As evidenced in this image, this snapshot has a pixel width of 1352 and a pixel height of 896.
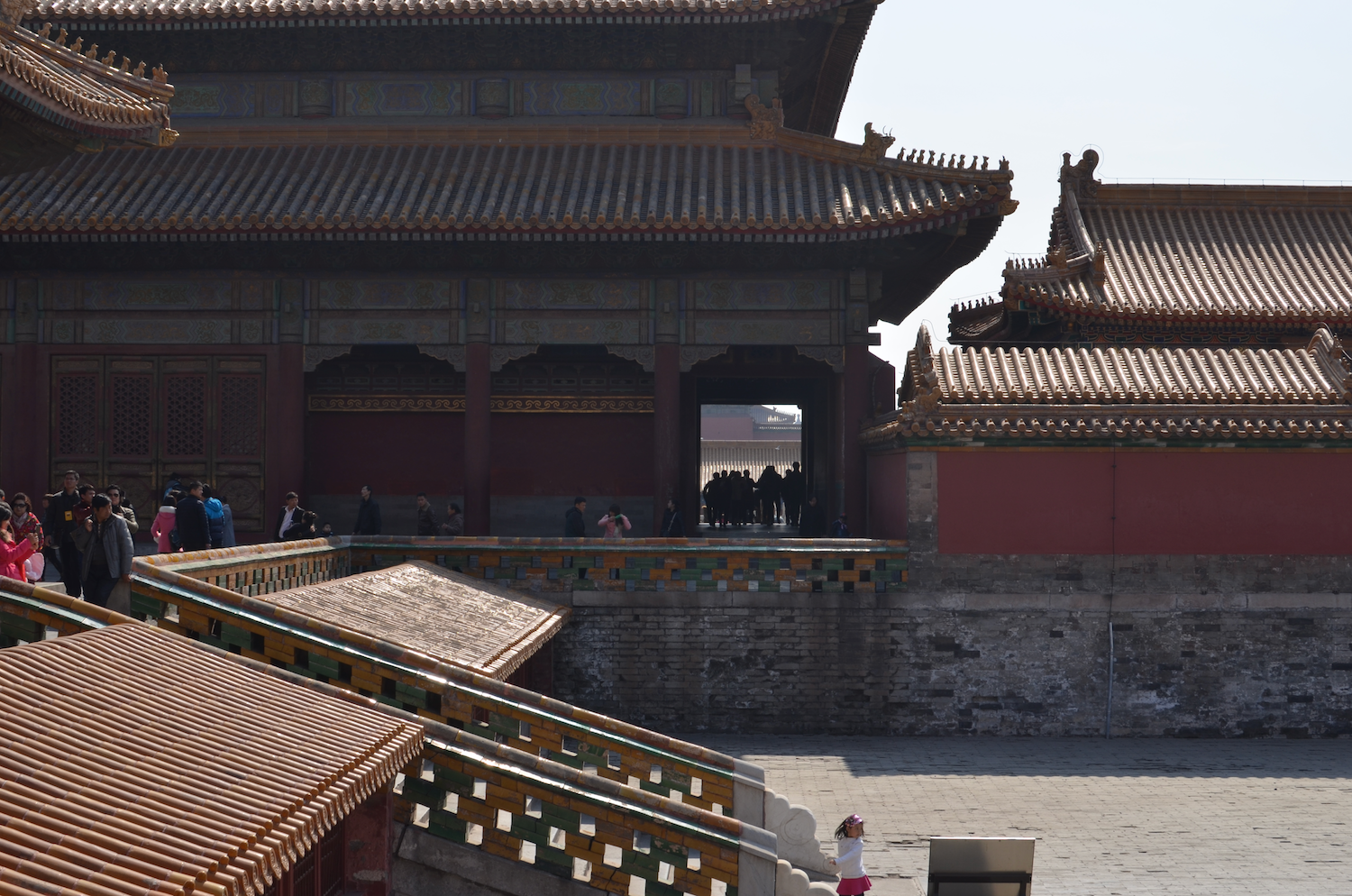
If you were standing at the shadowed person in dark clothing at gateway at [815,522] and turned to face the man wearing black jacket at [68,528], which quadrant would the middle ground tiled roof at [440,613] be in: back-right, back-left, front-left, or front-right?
front-left

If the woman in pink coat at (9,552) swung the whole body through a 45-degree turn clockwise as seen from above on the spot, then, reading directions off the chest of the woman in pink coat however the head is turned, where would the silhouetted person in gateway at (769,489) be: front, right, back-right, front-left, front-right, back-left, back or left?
left

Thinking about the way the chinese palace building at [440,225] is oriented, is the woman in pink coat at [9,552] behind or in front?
in front

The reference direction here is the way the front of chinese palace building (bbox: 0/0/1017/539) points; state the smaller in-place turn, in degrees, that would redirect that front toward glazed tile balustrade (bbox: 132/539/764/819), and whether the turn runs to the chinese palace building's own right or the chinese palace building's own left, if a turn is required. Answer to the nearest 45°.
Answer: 0° — it already faces it

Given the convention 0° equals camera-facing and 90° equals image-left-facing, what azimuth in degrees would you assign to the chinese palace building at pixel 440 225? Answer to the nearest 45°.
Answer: approximately 0°

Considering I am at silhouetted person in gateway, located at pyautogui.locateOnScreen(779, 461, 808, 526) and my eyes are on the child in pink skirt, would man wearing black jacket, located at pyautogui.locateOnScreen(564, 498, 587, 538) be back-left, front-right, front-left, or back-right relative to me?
front-right

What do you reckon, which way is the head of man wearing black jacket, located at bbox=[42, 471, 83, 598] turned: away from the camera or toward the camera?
toward the camera

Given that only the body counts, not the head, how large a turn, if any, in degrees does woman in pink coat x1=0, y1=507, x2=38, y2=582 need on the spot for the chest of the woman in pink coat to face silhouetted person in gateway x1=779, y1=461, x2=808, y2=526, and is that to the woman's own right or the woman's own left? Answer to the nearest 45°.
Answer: approximately 45° to the woman's own left
